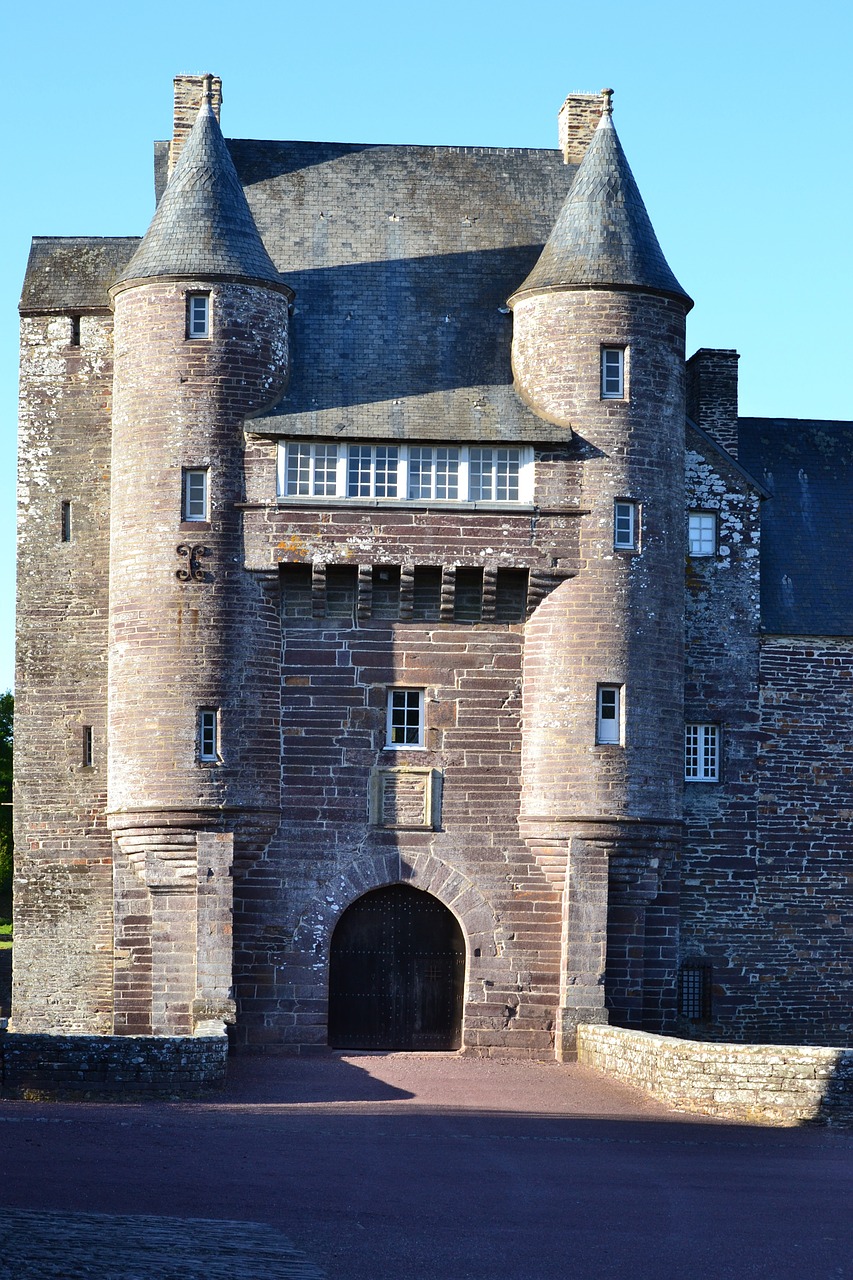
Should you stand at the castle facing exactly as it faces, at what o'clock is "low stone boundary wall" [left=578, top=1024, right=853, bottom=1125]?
The low stone boundary wall is roughly at 11 o'clock from the castle.

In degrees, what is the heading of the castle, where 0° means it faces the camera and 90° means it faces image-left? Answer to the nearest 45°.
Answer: approximately 0°
